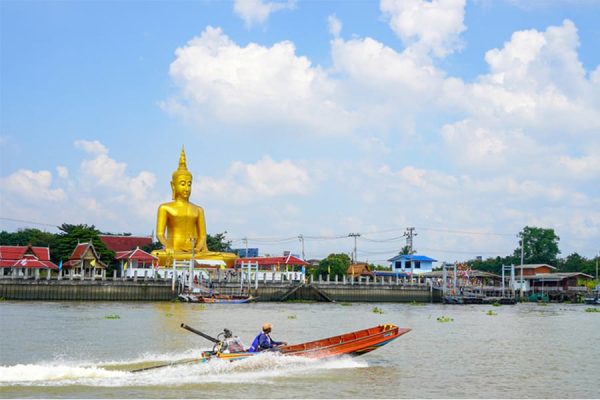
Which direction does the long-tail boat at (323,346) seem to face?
to the viewer's right
